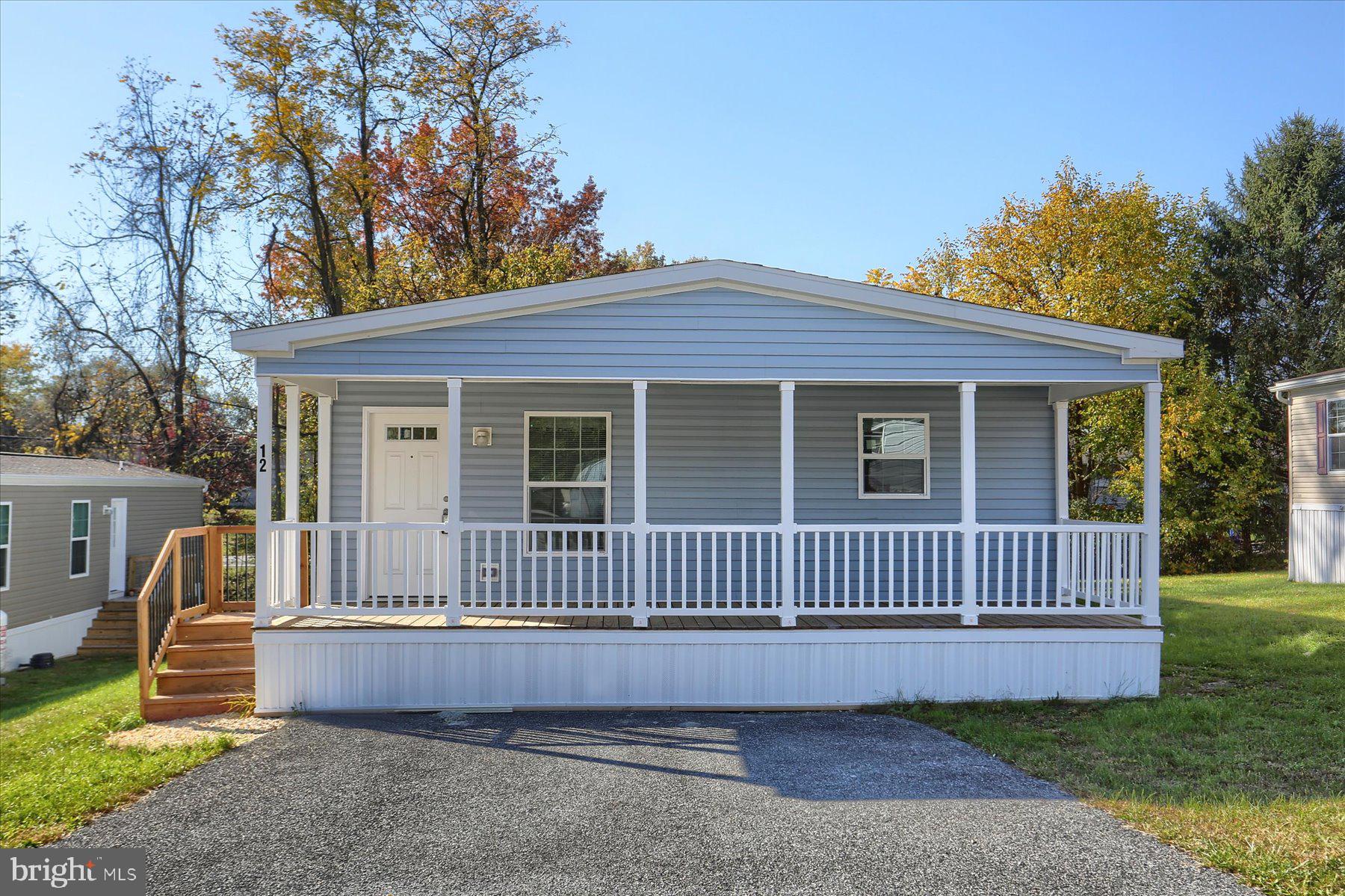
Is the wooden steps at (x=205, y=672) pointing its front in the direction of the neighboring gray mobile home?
no

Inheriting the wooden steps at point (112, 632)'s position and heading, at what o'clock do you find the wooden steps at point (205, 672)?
the wooden steps at point (205, 672) is roughly at 12 o'clock from the wooden steps at point (112, 632).

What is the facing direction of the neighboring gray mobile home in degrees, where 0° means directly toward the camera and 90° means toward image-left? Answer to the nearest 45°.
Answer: approximately 315°

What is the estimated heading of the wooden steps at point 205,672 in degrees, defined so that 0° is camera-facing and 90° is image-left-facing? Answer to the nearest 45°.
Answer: approximately 0°

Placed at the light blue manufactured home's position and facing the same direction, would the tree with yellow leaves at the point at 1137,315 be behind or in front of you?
behind

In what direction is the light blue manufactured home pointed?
toward the camera

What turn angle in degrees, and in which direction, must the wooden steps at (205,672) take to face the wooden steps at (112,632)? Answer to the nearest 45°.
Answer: approximately 180°

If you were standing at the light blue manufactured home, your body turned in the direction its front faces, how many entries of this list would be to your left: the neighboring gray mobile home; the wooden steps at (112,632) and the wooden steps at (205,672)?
0

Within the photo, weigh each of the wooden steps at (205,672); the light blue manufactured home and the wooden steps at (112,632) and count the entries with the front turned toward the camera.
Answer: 3

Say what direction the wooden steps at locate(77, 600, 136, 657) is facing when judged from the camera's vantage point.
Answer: facing the viewer

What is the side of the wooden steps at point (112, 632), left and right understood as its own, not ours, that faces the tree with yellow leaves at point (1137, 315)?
left
